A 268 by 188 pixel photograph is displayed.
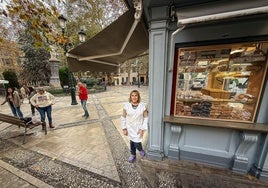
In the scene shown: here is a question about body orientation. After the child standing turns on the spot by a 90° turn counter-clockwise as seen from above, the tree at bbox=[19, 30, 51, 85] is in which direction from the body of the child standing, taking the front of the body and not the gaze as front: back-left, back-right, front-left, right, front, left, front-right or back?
back-left

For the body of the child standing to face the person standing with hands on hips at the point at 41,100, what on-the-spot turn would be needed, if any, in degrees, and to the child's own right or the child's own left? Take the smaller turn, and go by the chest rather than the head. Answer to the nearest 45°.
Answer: approximately 135° to the child's own right

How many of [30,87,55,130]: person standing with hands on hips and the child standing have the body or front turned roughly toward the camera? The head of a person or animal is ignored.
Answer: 2

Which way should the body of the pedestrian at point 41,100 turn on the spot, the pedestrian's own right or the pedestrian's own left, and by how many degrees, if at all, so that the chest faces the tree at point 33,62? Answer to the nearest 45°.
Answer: approximately 180°

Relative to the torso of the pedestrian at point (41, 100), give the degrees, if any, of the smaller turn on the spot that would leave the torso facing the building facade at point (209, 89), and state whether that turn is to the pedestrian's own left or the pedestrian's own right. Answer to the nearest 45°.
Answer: approximately 45° to the pedestrian's own left

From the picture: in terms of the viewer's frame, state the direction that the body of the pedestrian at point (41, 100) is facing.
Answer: toward the camera
